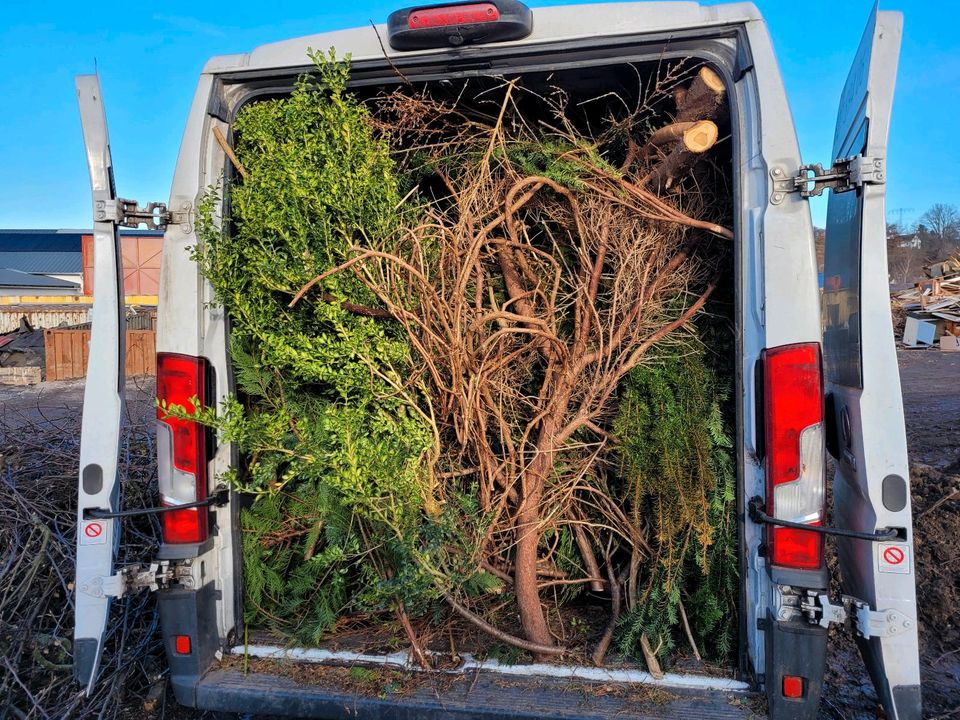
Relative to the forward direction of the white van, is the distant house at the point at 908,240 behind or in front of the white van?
in front

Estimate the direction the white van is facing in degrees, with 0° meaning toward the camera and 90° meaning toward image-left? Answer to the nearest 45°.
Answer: approximately 180°

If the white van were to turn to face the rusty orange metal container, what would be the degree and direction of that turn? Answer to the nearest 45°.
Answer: approximately 45° to its left

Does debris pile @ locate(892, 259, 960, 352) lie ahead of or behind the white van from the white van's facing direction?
ahead
